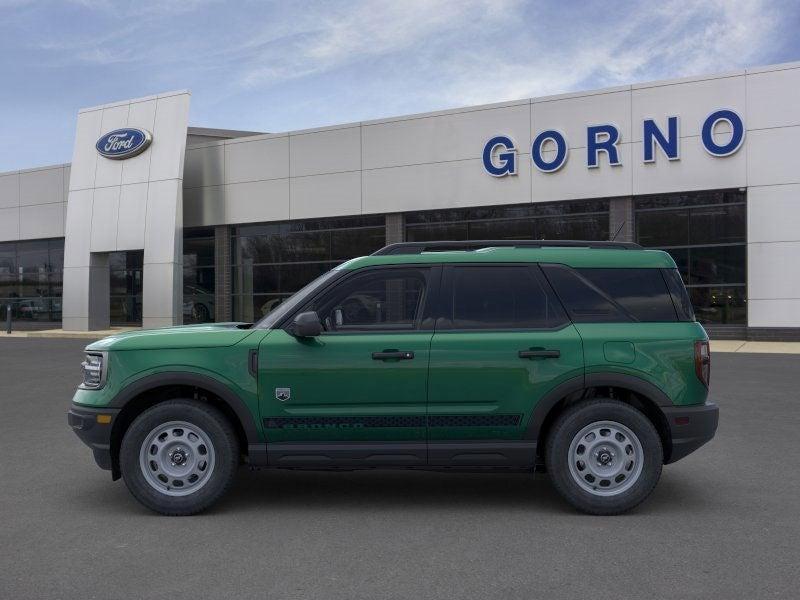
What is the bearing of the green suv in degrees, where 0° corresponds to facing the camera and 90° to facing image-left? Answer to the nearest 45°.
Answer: approximately 90°

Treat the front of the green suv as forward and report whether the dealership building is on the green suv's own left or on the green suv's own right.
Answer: on the green suv's own right
